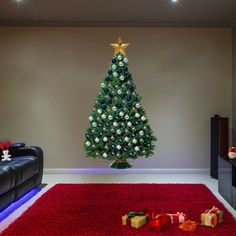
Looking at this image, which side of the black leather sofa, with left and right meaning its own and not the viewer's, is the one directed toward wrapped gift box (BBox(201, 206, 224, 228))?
front

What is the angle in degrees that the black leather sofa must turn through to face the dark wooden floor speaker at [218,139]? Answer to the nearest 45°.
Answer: approximately 45° to its left

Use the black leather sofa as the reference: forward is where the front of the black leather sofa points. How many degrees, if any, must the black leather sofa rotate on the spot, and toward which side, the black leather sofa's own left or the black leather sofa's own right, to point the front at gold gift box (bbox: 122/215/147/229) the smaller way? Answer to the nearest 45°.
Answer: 0° — it already faces it

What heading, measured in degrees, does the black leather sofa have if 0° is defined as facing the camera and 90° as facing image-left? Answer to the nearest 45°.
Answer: approximately 315°

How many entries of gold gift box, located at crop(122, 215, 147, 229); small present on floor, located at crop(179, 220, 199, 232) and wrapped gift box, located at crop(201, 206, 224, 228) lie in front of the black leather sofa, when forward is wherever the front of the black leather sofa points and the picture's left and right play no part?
3

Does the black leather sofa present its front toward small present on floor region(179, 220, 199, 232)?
yes

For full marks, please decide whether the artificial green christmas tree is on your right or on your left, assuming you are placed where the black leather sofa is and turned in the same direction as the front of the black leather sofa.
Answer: on your left

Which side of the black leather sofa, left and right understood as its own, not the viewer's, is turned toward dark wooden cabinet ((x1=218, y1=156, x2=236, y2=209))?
front
